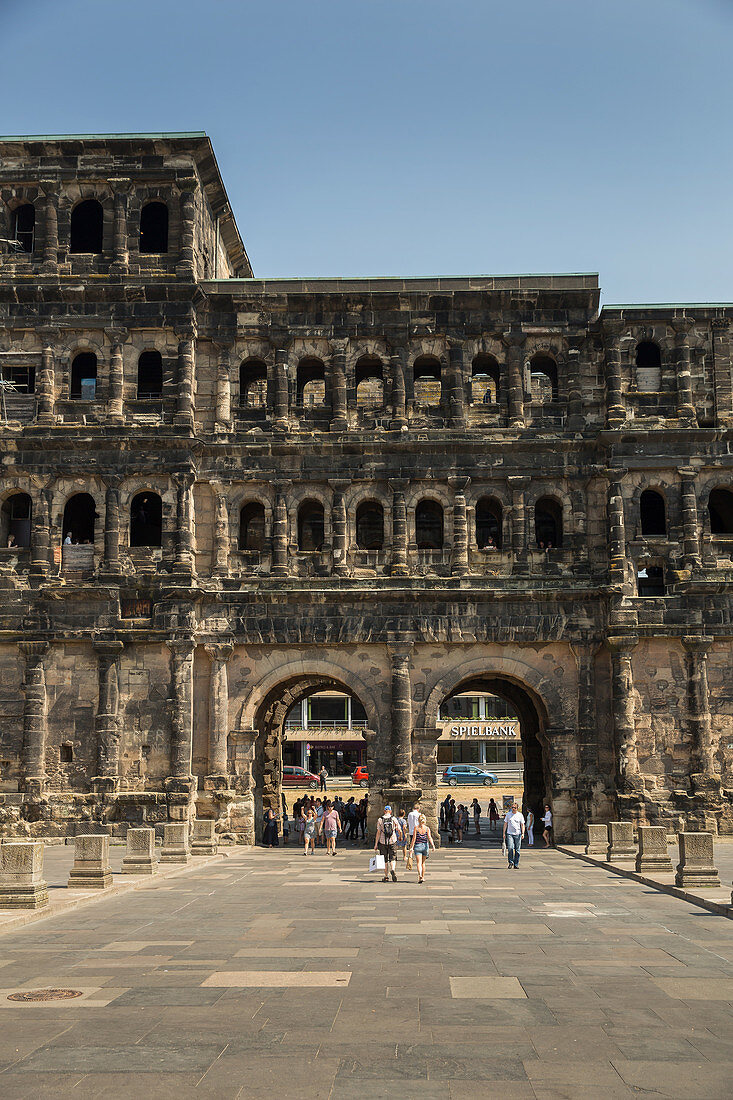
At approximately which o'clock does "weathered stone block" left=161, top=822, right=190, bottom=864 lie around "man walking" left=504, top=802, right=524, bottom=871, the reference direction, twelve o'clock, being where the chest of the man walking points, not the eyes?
The weathered stone block is roughly at 3 o'clock from the man walking.

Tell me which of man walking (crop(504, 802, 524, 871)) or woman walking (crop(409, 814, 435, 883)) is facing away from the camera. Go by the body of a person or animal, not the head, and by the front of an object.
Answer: the woman walking

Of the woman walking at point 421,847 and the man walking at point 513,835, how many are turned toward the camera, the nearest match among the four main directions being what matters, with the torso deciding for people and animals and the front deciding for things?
1

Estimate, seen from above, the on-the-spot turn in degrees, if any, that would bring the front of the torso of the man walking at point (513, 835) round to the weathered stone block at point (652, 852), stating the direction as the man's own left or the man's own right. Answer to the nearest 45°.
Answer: approximately 45° to the man's own left

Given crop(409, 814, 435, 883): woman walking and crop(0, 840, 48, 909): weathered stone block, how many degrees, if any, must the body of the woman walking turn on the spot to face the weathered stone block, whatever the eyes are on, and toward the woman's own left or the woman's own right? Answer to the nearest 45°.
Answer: approximately 135° to the woman's own left

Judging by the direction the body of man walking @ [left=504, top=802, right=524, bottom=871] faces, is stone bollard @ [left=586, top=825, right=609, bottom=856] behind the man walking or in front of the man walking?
behind

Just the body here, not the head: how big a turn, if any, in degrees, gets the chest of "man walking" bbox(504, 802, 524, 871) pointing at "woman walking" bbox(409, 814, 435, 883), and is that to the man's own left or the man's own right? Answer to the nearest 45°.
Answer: approximately 45° to the man's own right

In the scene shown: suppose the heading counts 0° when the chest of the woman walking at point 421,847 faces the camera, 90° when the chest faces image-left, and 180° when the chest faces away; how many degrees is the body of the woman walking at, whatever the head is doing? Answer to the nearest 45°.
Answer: approximately 180°

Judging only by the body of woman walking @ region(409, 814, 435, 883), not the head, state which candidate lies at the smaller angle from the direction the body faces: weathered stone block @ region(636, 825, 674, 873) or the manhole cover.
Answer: the weathered stone block

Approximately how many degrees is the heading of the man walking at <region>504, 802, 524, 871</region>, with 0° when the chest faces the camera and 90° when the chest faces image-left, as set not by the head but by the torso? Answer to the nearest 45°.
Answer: approximately 0°

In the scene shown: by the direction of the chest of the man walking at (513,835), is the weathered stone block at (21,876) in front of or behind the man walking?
in front

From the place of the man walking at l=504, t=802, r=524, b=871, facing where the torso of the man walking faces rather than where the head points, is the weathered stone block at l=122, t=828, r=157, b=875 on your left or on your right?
on your right
